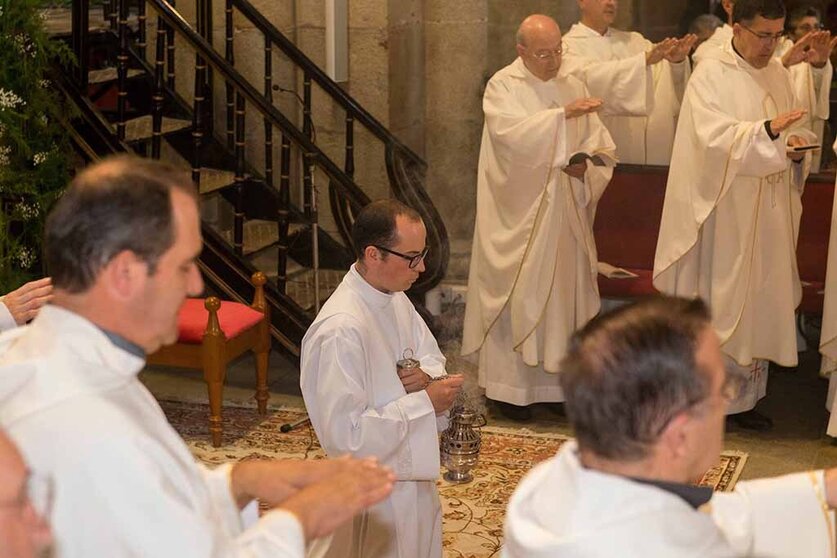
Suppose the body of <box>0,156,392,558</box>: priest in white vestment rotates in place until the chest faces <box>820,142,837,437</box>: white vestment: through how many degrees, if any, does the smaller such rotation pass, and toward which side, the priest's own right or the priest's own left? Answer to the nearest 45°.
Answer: approximately 45° to the priest's own left

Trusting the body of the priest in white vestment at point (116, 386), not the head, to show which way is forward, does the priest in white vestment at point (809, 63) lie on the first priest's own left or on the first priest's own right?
on the first priest's own left

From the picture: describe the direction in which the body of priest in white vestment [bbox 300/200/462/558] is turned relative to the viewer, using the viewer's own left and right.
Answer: facing the viewer and to the right of the viewer

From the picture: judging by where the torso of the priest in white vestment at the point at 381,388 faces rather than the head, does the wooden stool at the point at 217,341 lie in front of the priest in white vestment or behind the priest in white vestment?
behind

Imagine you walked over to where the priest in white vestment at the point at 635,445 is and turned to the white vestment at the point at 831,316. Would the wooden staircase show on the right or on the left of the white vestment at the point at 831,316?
left

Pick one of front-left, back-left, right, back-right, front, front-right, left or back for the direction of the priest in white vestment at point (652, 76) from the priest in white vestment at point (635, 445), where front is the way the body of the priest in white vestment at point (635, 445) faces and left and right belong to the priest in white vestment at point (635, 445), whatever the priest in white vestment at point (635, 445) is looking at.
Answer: front-left

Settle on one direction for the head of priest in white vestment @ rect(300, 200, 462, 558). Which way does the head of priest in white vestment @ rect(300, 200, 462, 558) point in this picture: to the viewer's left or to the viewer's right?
to the viewer's right

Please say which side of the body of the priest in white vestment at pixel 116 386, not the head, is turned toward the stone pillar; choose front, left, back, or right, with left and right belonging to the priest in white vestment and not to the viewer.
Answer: left

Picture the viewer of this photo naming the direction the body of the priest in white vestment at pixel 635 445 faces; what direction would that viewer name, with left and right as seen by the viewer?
facing away from the viewer and to the right of the viewer

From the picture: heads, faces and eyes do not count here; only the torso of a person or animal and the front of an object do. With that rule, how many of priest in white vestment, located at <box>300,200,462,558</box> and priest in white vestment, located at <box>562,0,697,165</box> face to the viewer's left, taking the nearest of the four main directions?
0

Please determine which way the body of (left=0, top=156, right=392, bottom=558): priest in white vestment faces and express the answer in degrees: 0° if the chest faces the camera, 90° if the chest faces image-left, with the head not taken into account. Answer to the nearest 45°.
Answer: approximately 270°
